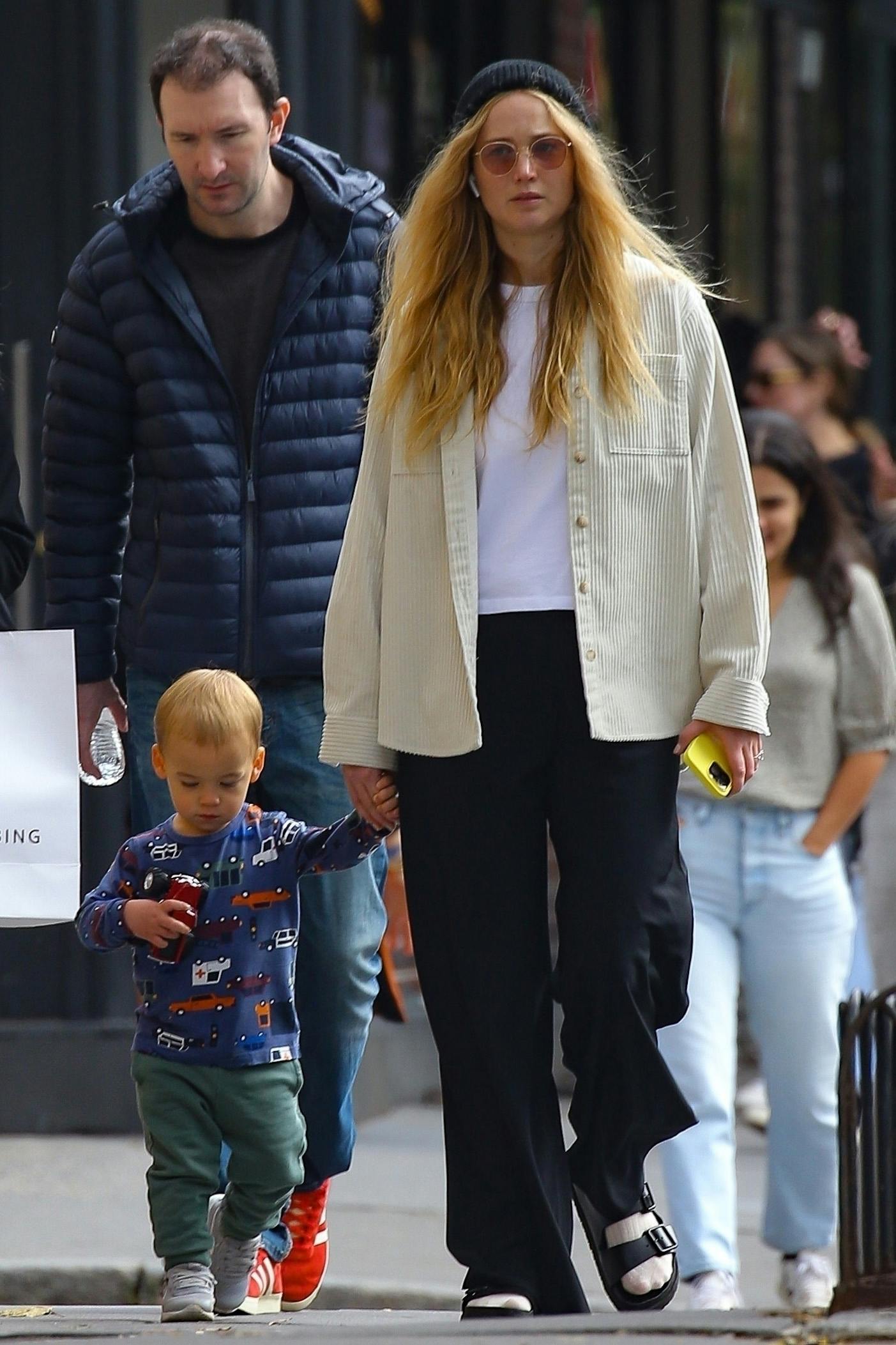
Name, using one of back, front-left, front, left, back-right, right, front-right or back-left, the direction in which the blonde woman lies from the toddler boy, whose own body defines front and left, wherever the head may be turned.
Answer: left

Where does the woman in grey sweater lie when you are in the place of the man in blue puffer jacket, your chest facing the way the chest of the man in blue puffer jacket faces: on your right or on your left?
on your left

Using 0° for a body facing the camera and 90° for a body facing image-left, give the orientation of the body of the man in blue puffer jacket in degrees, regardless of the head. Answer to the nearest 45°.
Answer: approximately 0°

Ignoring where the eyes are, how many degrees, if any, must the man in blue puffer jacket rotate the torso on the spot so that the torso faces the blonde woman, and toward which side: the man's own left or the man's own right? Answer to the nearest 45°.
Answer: approximately 45° to the man's own left

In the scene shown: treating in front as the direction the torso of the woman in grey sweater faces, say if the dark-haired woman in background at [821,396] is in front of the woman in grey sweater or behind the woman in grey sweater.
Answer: behind

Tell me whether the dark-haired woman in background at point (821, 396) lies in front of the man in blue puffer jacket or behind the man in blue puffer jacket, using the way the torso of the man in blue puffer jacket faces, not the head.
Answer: behind

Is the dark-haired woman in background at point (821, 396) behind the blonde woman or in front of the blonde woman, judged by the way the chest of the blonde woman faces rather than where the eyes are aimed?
behind

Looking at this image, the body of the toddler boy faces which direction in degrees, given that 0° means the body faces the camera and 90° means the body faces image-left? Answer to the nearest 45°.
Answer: approximately 0°

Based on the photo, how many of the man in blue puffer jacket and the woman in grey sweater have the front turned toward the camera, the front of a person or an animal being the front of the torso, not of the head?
2
